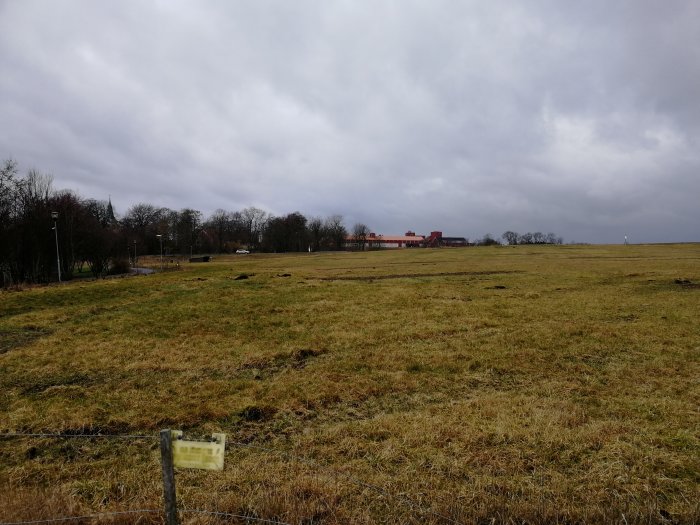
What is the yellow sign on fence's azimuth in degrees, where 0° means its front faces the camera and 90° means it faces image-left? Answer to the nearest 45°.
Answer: approximately 0°
